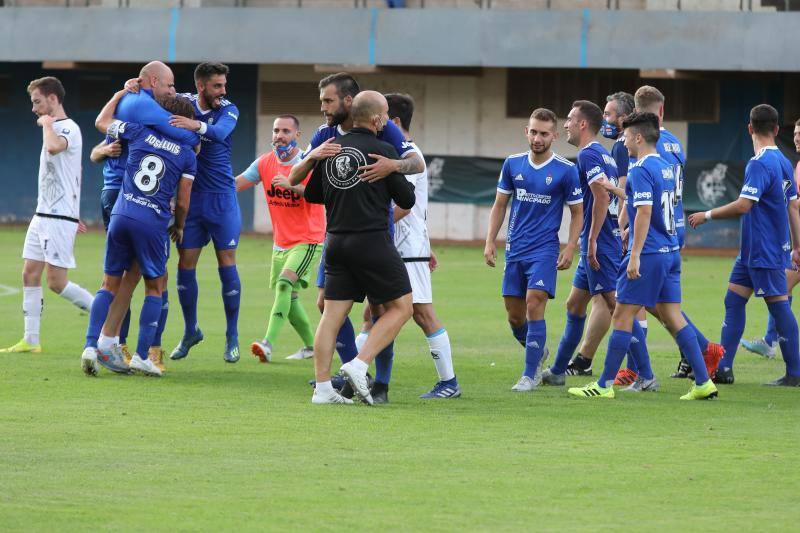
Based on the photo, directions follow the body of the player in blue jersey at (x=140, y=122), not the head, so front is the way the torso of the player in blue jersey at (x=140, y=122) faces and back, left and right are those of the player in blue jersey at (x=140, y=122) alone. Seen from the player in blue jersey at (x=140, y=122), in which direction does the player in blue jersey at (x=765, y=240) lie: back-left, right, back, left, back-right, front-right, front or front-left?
front-left

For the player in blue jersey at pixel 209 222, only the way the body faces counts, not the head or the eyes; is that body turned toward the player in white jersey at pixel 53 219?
no

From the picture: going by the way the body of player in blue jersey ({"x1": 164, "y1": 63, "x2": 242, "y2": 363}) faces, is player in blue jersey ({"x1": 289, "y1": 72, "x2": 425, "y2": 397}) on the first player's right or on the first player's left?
on the first player's left

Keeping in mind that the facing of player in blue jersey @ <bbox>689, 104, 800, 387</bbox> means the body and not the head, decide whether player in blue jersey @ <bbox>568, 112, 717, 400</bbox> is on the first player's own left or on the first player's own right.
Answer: on the first player's own left

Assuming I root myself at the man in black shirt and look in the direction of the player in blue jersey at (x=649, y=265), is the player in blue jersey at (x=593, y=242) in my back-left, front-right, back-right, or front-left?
front-left

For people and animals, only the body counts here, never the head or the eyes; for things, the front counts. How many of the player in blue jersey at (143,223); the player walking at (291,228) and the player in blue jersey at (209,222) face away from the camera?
1

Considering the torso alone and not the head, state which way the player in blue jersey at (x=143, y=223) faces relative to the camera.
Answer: away from the camera

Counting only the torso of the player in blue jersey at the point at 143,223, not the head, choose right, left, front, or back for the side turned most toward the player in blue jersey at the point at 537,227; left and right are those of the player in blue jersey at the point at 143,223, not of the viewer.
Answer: right

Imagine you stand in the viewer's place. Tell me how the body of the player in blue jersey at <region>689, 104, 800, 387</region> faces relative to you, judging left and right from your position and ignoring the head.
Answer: facing away from the viewer and to the left of the viewer

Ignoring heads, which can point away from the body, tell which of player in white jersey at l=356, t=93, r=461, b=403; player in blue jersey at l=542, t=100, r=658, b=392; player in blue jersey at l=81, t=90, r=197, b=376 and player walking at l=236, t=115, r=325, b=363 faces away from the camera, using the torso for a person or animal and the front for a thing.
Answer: player in blue jersey at l=81, t=90, r=197, b=376

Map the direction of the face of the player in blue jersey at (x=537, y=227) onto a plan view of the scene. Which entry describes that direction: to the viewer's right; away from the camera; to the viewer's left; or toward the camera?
toward the camera

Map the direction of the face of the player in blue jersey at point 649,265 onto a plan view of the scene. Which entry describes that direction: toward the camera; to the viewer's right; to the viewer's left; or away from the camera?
to the viewer's left

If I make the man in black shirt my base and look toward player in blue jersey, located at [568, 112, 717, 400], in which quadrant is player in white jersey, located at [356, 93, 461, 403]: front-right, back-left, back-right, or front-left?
front-left

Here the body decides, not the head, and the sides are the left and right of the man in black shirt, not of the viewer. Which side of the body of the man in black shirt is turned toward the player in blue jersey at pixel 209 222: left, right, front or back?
left

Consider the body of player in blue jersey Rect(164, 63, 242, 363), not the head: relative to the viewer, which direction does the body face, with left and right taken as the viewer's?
facing the viewer and to the left of the viewer

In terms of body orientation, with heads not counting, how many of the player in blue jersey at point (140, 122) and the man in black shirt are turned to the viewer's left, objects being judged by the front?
0

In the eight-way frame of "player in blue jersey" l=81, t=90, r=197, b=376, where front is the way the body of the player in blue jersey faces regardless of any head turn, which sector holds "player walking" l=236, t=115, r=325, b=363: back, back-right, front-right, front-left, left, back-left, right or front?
front-right
